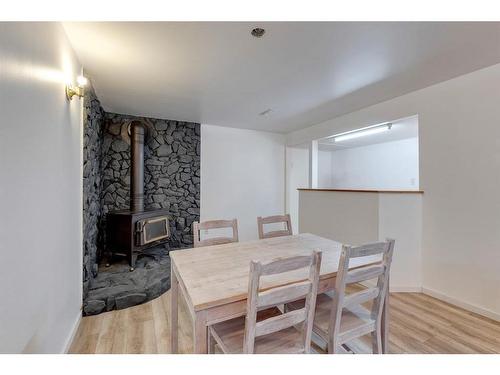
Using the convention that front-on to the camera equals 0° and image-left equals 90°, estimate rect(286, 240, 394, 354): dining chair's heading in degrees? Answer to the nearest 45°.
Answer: approximately 135°

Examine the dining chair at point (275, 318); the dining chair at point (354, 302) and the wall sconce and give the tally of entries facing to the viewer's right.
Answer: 1

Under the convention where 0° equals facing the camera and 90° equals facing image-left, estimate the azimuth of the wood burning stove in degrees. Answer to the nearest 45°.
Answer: approximately 315°

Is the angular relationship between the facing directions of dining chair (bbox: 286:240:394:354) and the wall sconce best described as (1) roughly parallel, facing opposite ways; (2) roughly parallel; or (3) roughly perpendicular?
roughly perpendicular

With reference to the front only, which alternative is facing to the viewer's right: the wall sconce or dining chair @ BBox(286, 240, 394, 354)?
the wall sconce

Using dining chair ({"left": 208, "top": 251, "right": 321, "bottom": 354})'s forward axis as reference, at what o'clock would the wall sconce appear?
The wall sconce is roughly at 11 o'clock from the dining chair.

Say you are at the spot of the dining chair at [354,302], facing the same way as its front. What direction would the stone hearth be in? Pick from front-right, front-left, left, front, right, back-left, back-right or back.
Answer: front-left

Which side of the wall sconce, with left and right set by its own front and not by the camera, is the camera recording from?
right

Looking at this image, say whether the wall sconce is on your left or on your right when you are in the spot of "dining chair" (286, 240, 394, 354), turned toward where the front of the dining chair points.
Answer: on your left

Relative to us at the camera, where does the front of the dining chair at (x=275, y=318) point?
facing away from the viewer and to the left of the viewer

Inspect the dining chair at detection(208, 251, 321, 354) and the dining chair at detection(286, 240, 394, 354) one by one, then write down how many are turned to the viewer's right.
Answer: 0
